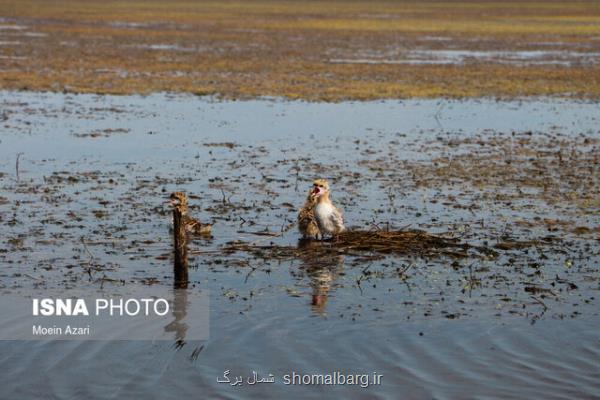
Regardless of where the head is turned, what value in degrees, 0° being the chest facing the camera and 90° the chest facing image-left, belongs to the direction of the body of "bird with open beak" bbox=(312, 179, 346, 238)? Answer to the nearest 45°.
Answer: approximately 45°

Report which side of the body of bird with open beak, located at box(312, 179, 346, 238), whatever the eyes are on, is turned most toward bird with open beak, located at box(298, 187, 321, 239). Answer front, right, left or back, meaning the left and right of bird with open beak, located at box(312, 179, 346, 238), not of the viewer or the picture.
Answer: right

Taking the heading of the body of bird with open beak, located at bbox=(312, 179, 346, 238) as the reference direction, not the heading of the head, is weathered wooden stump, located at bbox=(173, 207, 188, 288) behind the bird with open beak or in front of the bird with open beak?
in front
